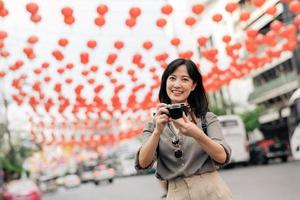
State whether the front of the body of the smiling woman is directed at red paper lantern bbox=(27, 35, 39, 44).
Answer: no

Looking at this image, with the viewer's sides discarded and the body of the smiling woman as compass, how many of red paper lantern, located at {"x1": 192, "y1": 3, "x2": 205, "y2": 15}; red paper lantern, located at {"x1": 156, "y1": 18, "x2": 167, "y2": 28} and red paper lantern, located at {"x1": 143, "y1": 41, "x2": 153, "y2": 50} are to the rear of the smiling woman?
3

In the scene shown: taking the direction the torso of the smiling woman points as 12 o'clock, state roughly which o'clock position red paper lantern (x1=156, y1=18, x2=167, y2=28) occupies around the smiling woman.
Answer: The red paper lantern is roughly at 6 o'clock from the smiling woman.

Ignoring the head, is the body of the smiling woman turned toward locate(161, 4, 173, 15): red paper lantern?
no

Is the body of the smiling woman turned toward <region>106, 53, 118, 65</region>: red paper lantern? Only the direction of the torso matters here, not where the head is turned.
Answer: no

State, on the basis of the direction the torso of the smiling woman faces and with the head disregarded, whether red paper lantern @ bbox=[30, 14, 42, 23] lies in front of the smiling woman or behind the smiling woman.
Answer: behind

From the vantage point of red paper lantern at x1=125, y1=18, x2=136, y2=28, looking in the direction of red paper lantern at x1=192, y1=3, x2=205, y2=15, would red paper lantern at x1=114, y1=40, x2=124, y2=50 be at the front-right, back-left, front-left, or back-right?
back-left

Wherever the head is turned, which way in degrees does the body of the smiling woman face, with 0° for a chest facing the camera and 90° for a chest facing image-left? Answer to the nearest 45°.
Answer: approximately 0°

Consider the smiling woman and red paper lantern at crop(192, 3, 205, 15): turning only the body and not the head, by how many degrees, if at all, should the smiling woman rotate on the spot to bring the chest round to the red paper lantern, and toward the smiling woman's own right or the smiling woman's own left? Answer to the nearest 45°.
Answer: approximately 180°

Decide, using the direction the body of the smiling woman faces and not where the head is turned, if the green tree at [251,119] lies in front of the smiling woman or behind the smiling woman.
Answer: behind
